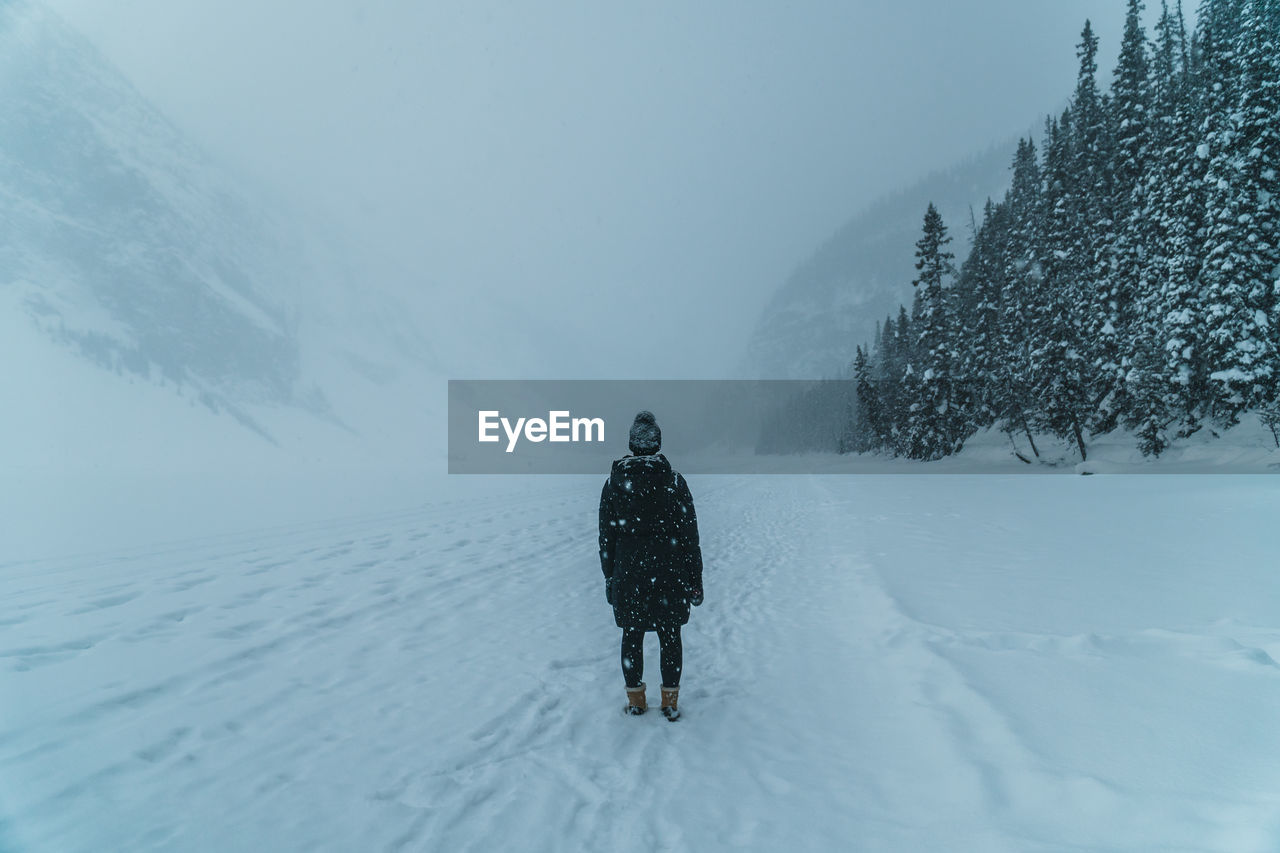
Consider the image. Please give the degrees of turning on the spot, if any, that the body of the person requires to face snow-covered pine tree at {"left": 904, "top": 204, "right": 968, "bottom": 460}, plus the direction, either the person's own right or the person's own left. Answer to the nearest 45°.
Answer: approximately 45° to the person's own right

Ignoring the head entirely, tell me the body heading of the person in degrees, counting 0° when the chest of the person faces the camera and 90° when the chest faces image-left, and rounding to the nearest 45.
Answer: approximately 180°

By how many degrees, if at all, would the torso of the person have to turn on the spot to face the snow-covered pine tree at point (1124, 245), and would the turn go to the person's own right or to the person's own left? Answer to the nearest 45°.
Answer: approximately 45° to the person's own right

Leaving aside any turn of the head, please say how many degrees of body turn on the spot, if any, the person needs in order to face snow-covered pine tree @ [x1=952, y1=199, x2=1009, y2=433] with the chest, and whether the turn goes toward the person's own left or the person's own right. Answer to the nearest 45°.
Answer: approximately 45° to the person's own right

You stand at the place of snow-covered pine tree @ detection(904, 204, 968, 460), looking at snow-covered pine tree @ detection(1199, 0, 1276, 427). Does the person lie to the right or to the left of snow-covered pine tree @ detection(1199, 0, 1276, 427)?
right
